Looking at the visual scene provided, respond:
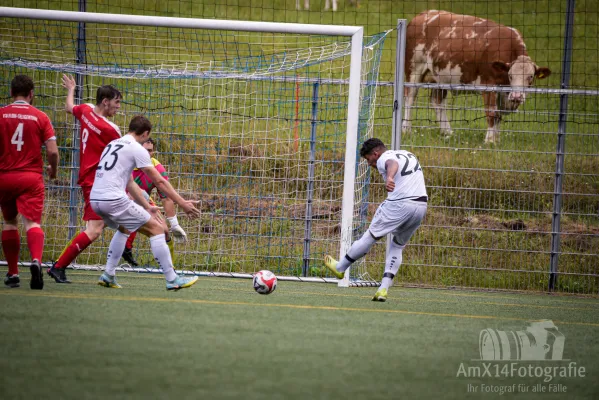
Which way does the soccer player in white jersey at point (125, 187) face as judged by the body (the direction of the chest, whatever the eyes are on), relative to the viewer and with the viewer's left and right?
facing away from the viewer and to the right of the viewer

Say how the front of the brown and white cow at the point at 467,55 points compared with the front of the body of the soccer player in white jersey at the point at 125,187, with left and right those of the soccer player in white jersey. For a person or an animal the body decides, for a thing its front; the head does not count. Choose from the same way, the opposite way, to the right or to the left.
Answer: to the right

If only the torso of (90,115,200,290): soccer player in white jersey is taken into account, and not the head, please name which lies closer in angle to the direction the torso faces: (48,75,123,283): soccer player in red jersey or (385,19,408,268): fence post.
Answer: the fence post

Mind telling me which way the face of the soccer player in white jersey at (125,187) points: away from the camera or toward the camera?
away from the camera

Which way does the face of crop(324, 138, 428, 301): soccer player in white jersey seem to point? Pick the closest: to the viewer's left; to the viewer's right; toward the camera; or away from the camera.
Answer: to the viewer's left

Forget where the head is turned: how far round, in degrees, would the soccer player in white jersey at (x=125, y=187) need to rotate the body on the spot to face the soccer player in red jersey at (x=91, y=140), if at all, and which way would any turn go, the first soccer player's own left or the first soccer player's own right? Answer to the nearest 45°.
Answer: approximately 45° to the first soccer player's own left

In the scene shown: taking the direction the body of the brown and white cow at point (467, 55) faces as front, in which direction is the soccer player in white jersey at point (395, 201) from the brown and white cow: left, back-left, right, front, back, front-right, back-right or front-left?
front-right

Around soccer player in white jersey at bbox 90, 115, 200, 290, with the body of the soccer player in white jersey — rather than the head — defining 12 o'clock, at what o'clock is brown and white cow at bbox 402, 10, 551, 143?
The brown and white cow is roughly at 12 o'clock from the soccer player in white jersey.

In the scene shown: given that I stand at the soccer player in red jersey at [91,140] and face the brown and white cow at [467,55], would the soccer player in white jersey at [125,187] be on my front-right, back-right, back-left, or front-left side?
back-right
